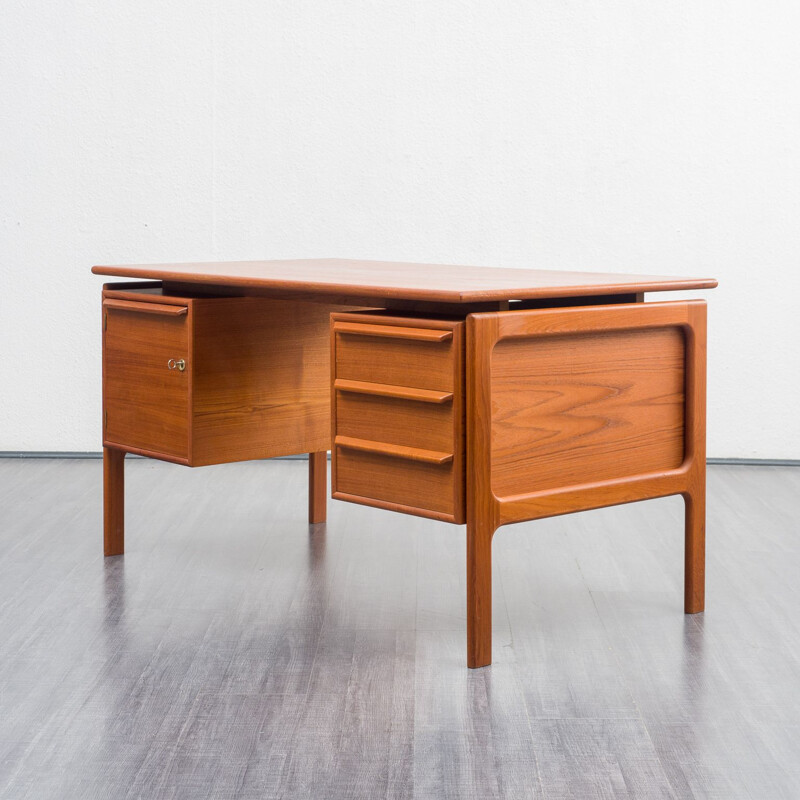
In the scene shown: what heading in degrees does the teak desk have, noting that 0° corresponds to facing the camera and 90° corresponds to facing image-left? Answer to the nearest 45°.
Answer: approximately 45°
